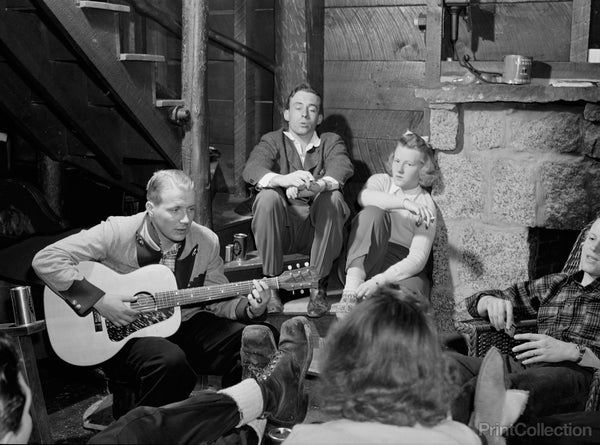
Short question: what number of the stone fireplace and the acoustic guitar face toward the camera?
2

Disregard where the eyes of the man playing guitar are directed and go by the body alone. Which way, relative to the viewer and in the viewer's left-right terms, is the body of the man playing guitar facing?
facing the viewer and to the right of the viewer

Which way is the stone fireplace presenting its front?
toward the camera

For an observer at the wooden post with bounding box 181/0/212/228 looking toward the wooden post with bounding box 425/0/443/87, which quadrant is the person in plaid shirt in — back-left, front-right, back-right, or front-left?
front-right

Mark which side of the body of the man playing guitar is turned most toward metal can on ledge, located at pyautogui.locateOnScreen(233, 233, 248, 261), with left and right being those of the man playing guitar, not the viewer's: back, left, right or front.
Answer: left

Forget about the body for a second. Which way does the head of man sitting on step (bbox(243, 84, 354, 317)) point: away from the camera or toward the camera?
toward the camera

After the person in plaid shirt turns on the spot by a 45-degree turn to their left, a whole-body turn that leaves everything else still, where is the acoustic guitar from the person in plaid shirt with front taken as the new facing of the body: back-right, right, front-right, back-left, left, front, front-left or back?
right

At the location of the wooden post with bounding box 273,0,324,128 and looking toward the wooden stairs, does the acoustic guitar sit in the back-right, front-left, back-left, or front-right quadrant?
front-left

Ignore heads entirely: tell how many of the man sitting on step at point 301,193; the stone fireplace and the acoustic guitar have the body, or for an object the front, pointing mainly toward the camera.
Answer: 3

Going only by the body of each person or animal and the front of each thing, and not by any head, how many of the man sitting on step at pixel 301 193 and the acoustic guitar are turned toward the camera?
2

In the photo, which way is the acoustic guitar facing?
toward the camera

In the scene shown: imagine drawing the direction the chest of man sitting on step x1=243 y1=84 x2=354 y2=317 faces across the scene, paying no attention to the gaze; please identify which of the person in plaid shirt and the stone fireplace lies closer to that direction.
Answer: the person in plaid shirt

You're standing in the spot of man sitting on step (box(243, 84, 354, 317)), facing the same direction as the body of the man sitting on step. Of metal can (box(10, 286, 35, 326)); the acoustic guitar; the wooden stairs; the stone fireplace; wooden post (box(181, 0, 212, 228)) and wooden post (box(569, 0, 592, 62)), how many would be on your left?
2

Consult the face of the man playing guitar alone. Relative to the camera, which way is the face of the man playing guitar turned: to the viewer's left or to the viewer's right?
to the viewer's right
